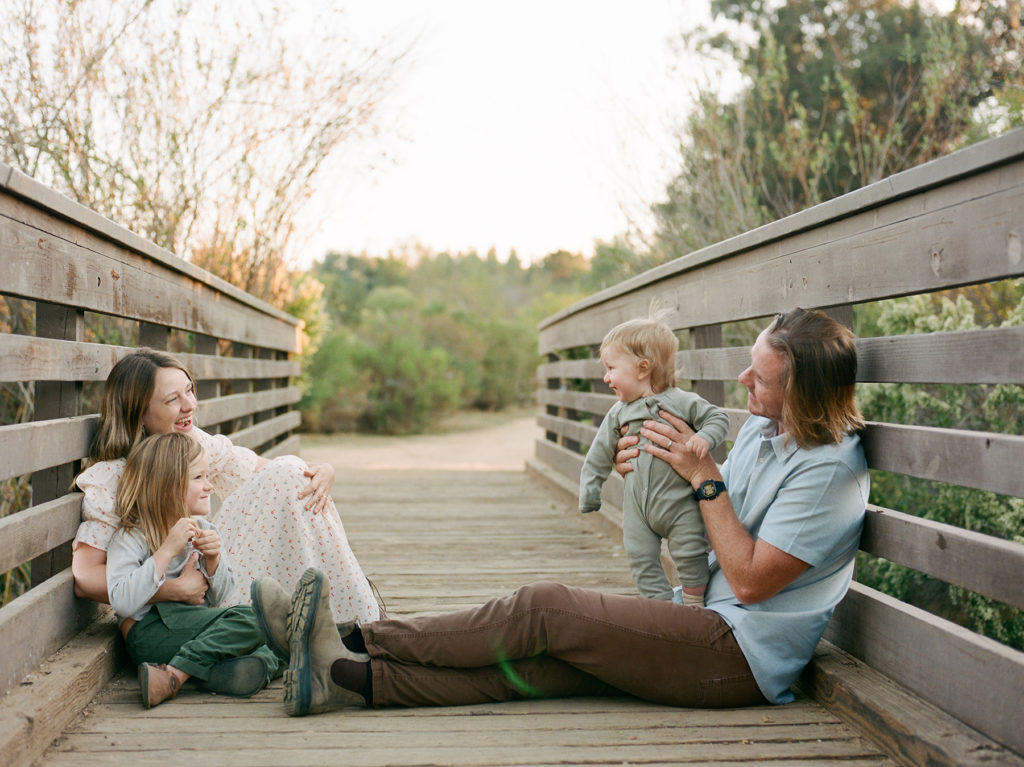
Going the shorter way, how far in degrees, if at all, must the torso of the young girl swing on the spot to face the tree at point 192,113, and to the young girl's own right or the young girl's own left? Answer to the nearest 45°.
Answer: approximately 135° to the young girl's own left

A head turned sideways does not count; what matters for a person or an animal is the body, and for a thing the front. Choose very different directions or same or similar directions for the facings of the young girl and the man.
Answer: very different directions

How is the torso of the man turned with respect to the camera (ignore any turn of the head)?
to the viewer's left

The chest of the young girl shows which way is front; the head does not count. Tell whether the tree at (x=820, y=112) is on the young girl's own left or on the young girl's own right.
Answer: on the young girl's own left

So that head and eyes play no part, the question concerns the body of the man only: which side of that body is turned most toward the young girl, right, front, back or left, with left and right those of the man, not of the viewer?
front

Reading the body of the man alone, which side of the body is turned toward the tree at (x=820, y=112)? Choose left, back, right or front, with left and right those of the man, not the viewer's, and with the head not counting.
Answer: right

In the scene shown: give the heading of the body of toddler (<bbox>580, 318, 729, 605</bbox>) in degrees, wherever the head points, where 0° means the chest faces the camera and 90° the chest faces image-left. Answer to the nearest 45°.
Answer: approximately 45°

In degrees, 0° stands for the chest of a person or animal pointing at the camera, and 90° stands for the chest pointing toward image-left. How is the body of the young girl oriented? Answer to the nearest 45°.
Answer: approximately 315°

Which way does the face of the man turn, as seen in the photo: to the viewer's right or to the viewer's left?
to the viewer's left

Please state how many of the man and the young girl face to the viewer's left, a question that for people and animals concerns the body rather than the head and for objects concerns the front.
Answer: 1

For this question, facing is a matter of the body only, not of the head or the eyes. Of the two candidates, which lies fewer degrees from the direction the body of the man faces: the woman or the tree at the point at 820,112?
the woman

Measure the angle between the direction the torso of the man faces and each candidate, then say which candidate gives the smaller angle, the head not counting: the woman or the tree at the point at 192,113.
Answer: the woman

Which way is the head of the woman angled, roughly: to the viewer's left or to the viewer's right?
to the viewer's right
